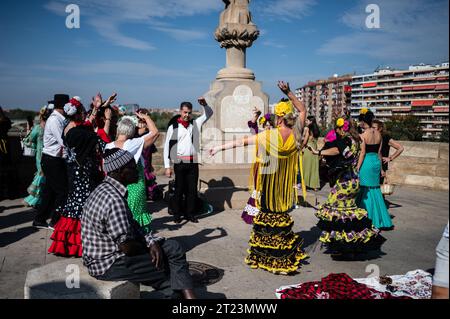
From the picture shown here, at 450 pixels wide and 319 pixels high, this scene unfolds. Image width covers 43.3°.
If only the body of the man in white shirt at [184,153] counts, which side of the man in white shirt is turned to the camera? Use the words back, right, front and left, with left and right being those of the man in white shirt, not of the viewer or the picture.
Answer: front

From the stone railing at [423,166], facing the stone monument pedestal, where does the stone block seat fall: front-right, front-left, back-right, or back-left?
front-left

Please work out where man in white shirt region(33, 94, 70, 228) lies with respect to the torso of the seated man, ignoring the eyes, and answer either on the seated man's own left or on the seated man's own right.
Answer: on the seated man's own left

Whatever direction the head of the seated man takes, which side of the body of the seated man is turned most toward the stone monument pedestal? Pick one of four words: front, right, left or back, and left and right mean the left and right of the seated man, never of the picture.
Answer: left

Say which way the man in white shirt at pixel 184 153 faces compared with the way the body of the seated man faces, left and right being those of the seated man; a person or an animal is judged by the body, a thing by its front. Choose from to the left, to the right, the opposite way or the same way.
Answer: to the right

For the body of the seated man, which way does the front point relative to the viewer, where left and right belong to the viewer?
facing to the right of the viewer

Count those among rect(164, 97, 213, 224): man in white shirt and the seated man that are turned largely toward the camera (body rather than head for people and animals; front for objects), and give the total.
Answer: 1

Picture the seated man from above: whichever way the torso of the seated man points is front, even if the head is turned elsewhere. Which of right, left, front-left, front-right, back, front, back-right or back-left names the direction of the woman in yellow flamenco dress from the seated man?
front-left

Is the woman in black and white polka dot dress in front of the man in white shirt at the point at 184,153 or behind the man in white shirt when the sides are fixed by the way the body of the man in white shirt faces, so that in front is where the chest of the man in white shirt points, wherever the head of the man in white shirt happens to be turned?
in front

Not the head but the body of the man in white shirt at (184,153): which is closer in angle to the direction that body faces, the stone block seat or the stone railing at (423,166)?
the stone block seat

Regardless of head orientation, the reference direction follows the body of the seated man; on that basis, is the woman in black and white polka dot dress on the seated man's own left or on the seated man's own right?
on the seated man's own left

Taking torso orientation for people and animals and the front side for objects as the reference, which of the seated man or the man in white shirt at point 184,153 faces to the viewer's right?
the seated man

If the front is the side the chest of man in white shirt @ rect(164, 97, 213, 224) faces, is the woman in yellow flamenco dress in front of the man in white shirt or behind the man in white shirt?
in front

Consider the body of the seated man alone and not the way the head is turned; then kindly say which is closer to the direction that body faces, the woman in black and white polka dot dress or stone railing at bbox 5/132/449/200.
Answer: the stone railing

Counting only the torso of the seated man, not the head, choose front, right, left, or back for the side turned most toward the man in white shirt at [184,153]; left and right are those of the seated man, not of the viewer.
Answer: left

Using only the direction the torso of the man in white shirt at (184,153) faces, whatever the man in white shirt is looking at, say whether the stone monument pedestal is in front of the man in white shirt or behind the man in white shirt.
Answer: behind
